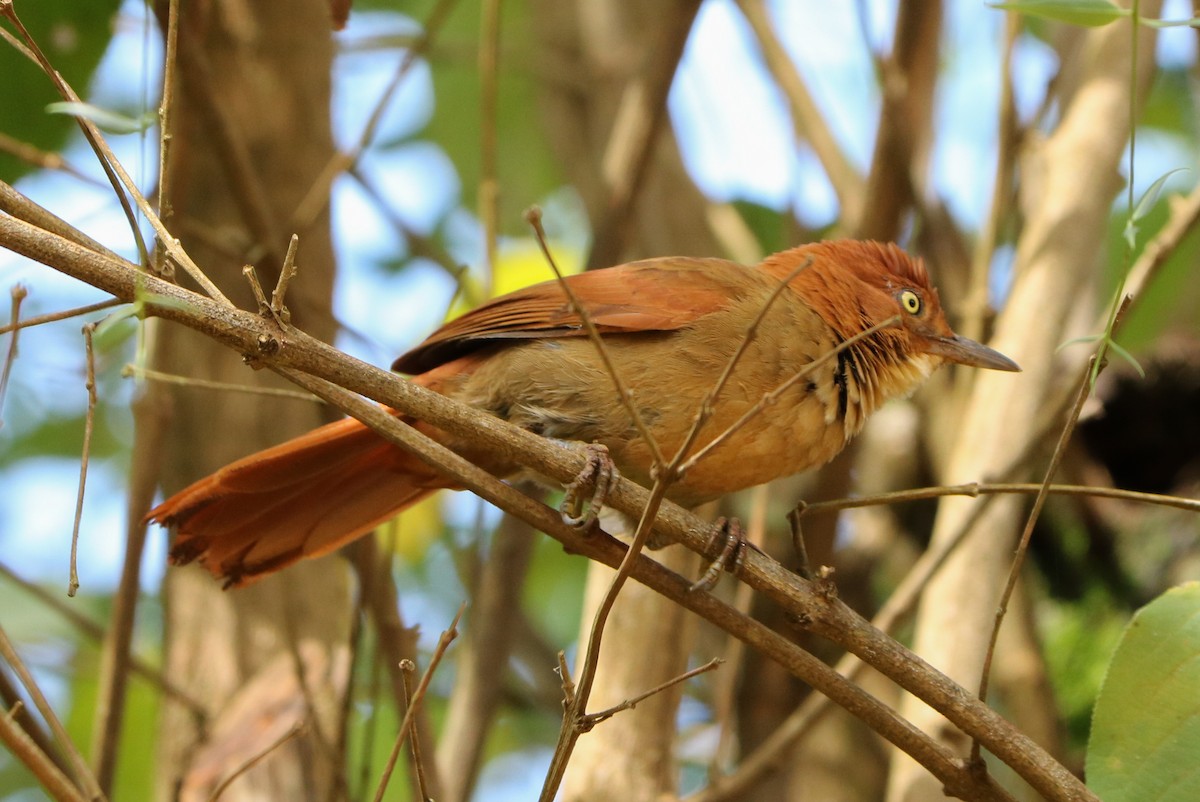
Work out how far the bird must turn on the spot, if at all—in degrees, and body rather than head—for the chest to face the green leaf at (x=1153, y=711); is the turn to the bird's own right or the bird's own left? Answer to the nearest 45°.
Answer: approximately 45° to the bird's own right

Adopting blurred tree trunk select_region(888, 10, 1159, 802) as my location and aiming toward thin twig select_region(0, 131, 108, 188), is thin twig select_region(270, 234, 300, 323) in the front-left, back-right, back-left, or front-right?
front-left

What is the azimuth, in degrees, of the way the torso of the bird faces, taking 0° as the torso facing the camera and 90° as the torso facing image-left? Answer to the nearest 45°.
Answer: approximately 270°

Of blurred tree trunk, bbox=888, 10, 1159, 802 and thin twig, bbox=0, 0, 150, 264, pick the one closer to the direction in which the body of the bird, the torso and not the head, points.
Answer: the blurred tree trunk

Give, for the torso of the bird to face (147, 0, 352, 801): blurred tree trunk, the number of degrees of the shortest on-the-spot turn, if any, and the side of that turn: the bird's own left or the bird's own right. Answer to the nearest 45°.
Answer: approximately 135° to the bird's own left

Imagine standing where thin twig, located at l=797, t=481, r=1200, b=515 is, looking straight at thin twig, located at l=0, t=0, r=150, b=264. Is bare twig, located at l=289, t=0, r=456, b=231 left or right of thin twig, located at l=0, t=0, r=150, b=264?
right

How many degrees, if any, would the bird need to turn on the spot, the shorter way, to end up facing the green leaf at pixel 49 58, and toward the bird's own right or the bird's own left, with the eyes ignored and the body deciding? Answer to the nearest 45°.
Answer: approximately 180°

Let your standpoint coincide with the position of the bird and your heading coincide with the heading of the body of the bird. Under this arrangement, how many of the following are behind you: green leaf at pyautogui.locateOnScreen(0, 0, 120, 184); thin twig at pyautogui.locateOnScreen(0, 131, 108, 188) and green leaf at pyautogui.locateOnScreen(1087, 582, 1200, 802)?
2
